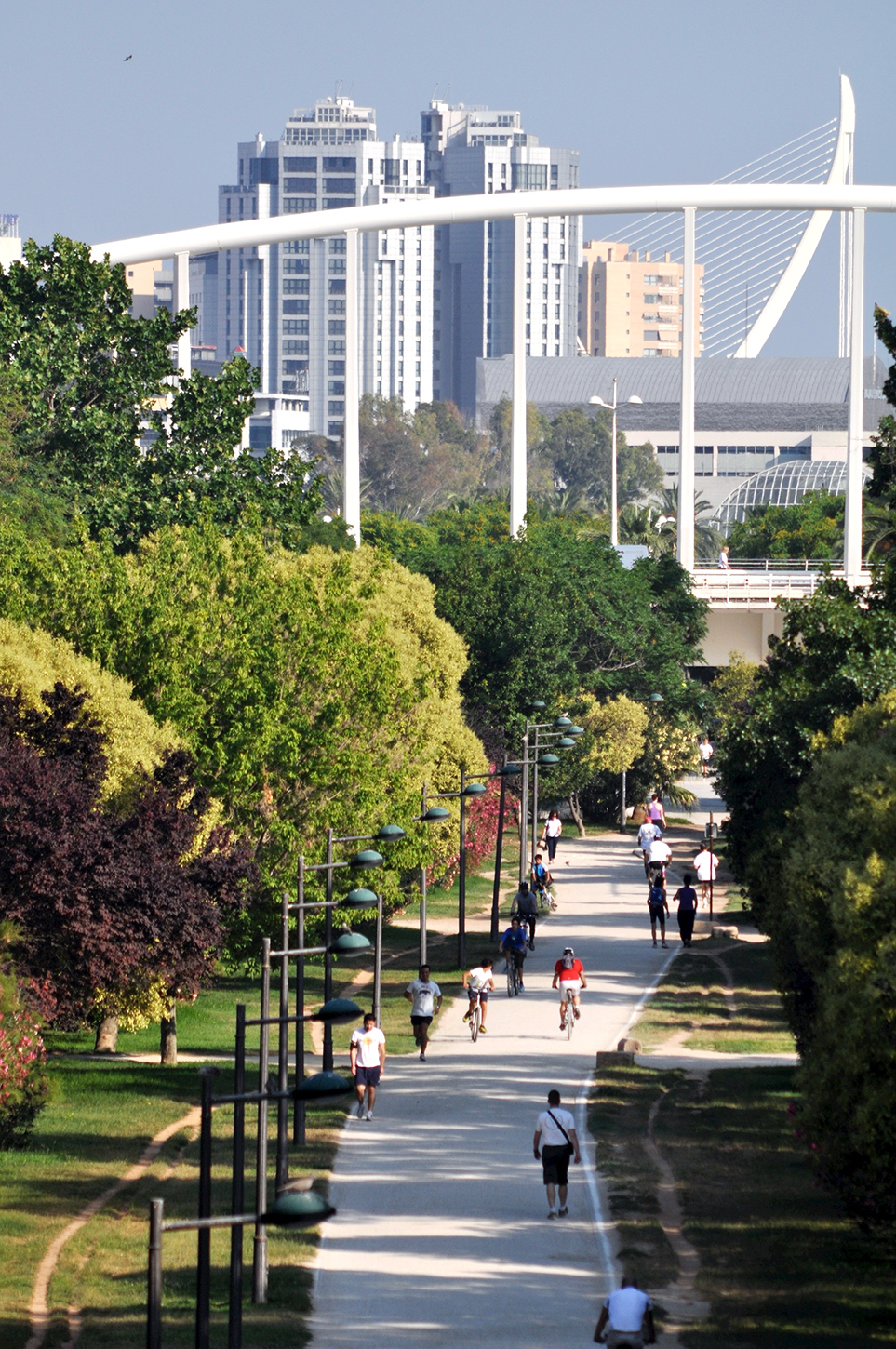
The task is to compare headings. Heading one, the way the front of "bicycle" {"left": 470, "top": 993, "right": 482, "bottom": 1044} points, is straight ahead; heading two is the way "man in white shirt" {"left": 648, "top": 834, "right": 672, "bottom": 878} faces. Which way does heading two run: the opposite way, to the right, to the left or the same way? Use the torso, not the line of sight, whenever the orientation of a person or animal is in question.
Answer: the opposite way

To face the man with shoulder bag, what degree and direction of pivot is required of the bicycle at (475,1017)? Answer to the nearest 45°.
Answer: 0° — it already faces them

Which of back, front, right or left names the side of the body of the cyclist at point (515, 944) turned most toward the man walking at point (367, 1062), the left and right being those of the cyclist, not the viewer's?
front

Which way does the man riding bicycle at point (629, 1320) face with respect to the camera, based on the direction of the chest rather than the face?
away from the camera

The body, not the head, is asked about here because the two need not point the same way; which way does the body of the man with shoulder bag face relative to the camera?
away from the camera

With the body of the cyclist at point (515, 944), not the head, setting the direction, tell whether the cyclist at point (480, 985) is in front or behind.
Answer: in front

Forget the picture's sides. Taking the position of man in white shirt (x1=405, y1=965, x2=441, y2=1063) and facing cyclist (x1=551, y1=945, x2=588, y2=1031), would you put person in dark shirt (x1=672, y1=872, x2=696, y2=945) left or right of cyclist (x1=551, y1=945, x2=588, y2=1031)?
left

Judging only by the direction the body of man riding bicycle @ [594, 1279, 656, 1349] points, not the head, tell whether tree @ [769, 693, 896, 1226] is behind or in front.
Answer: in front

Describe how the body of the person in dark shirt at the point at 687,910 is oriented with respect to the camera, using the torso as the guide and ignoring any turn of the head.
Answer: away from the camera

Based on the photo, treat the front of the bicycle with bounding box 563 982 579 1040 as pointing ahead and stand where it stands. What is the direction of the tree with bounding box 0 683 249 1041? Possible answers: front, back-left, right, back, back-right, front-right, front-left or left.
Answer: left
